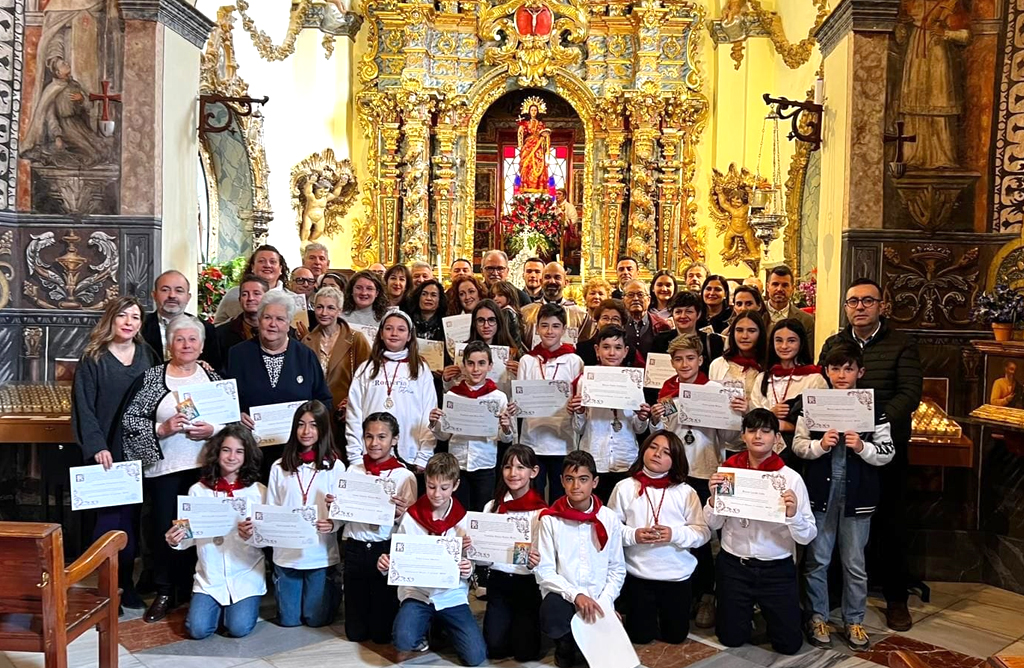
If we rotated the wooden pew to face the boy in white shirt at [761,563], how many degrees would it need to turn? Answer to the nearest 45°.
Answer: approximately 45° to its right

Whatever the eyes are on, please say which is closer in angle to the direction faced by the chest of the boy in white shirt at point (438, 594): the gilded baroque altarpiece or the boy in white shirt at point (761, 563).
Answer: the boy in white shirt

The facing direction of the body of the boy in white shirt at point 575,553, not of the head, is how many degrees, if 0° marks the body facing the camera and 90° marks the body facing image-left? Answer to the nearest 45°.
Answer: approximately 0°

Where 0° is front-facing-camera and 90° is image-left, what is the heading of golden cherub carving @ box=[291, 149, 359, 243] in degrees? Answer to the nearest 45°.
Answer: approximately 0°

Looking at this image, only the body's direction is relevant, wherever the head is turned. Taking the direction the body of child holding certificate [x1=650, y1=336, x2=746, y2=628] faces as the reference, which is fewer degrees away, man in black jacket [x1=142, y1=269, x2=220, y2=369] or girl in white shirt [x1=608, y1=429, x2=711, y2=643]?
the girl in white shirt

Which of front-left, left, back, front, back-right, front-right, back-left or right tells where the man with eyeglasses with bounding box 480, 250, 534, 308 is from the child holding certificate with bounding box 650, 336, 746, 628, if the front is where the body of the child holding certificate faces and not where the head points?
back-right

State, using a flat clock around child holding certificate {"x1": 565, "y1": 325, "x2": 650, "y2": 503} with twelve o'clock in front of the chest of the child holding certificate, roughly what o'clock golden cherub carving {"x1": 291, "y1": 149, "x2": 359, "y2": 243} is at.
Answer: The golden cherub carving is roughly at 5 o'clock from the child holding certificate.

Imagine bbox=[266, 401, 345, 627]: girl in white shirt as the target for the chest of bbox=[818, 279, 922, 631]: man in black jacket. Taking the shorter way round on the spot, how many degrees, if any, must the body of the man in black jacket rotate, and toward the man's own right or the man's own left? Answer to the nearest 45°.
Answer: approximately 45° to the man's own right

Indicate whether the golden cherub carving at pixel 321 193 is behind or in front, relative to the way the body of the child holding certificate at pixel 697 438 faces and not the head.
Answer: behind

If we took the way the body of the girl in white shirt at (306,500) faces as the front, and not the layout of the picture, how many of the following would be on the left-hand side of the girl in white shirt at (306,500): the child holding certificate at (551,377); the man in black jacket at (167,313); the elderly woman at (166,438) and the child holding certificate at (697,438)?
2

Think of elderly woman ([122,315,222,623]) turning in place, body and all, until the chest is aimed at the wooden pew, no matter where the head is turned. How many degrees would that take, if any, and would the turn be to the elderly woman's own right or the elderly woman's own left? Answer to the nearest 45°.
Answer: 0° — they already face it
